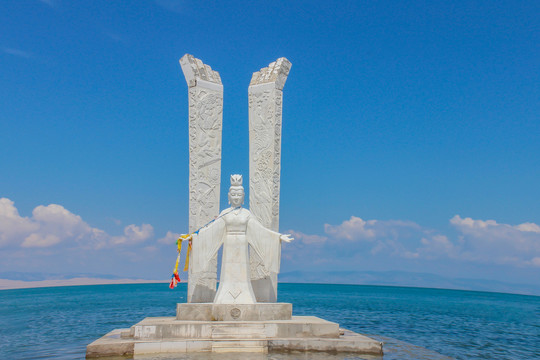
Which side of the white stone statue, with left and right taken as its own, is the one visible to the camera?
front
